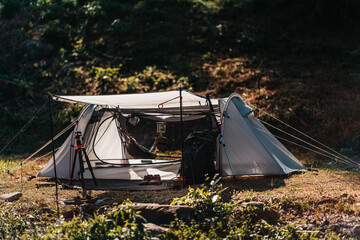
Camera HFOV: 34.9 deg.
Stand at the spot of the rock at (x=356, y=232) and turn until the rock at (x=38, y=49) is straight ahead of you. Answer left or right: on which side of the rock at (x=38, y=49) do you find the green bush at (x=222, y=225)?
left

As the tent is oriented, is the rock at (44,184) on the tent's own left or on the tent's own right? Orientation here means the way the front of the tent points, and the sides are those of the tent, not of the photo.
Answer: on the tent's own right

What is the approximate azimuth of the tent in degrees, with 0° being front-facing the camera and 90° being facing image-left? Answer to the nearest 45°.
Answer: approximately 0°

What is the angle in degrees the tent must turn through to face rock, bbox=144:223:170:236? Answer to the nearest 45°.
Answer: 0° — it already faces it

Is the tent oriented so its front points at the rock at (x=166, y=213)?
yes

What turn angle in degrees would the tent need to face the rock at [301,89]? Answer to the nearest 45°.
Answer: approximately 135° to its left

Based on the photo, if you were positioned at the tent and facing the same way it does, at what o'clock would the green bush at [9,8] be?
The green bush is roughly at 5 o'clock from the tent.
